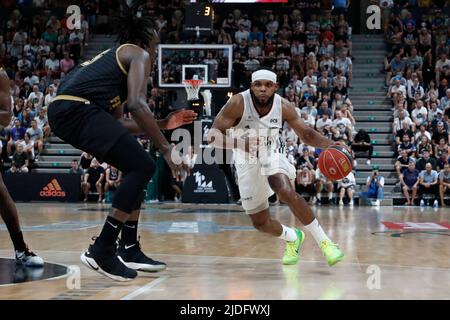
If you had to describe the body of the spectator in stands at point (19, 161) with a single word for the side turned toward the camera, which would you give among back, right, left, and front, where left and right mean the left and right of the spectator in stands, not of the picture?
front

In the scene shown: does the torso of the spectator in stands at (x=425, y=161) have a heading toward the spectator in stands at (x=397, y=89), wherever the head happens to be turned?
no

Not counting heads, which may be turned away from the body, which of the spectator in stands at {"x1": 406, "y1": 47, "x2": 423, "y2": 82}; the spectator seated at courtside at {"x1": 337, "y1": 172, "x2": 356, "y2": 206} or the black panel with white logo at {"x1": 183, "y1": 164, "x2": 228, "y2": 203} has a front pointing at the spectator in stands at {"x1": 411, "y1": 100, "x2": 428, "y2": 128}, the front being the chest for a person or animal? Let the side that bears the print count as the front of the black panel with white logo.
the spectator in stands at {"x1": 406, "y1": 47, "x2": 423, "y2": 82}

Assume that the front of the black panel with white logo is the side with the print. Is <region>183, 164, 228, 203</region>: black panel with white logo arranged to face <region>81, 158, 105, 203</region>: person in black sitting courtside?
no

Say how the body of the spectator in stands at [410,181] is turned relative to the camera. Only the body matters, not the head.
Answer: toward the camera

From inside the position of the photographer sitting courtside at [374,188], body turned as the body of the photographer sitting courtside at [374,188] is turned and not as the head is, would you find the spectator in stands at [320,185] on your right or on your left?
on your right

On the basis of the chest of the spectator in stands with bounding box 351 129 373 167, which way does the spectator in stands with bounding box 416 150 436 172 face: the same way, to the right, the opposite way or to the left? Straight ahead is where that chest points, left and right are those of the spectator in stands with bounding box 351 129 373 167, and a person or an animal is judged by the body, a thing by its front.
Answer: the same way

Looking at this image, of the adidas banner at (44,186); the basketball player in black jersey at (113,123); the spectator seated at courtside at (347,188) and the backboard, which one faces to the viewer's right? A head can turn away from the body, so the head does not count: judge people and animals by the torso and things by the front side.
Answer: the basketball player in black jersey

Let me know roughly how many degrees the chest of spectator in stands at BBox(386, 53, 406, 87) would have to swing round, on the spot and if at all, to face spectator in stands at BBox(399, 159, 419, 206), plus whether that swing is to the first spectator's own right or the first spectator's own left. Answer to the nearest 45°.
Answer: approximately 45° to the first spectator's own left

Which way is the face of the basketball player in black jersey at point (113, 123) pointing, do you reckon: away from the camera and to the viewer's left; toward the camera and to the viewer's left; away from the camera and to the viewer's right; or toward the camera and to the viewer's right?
away from the camera and to the viewer's right

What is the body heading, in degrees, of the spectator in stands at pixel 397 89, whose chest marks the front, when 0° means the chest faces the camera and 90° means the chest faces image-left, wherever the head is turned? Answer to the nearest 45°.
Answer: approximately 0°

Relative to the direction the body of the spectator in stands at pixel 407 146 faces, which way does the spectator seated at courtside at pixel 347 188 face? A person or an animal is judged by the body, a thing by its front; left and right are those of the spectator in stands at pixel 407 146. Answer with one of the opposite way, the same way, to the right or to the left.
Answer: the same way

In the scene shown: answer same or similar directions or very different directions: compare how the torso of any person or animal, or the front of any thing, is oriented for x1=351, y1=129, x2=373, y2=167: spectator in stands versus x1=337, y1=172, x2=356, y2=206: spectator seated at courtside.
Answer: same or similar directions

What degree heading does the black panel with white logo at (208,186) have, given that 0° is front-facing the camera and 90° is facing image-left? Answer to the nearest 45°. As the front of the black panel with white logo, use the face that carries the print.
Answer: approximately 0°

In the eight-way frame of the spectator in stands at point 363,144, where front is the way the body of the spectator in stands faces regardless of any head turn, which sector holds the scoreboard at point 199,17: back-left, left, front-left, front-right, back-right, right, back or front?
right

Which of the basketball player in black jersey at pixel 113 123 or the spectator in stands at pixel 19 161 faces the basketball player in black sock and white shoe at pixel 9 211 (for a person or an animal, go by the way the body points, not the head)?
the spectator in stands

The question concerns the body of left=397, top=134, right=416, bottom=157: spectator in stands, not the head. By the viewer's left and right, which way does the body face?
facing the viewer
